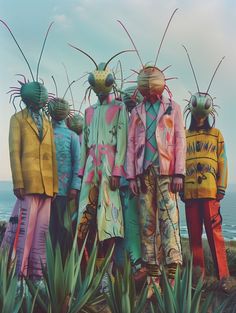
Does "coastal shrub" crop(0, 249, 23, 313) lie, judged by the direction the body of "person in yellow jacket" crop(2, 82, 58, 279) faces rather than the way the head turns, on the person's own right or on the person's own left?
on the person's own right

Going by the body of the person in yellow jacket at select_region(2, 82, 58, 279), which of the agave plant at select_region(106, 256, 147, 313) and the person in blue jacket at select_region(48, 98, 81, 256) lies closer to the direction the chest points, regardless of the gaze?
the agave plant

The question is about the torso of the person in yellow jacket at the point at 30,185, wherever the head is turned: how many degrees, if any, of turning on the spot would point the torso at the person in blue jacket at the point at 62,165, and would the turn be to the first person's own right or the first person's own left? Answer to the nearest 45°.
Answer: approximately 90° to the first person's own left

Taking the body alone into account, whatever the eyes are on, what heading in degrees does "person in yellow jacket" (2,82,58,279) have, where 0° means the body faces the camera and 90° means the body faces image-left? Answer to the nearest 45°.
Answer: approximately 315°
